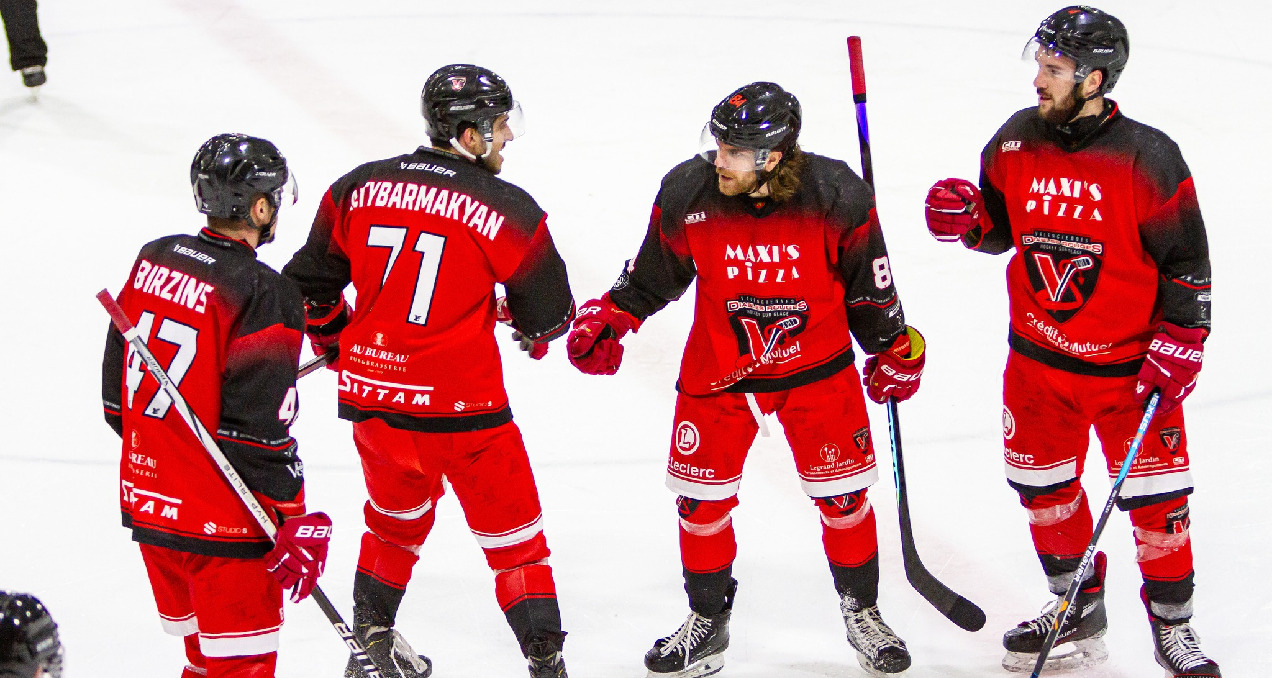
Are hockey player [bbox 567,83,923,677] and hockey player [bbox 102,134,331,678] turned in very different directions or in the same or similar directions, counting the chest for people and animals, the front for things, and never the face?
very different directions

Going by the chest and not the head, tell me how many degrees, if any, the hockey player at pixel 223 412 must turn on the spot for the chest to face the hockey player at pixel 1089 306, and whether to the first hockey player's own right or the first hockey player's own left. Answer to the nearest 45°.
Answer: approximately 45° to the first hockey player's own right

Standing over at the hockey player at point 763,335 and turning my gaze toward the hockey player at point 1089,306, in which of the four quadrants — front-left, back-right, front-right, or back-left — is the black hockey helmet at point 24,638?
back-right

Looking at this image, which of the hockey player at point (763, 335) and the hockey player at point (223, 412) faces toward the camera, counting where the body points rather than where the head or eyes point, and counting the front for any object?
the hockey player at point (763, 335)

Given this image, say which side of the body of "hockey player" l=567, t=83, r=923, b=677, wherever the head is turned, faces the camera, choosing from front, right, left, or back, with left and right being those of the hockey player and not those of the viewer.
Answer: front

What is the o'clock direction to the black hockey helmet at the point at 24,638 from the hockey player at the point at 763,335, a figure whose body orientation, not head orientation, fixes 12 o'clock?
The black hockey helmet is roughly at 1 o'clock from the hockey player.

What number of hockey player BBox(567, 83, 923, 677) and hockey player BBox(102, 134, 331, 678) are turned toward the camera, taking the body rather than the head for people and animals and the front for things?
1

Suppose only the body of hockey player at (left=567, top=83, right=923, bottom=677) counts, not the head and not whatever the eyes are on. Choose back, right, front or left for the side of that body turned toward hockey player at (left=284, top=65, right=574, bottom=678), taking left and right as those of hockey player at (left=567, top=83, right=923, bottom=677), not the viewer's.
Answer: right

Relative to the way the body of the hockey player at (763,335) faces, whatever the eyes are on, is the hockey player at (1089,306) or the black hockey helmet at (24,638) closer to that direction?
the black hockey helmet

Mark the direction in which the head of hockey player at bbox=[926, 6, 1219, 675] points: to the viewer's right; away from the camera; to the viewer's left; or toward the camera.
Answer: to the viewer's left

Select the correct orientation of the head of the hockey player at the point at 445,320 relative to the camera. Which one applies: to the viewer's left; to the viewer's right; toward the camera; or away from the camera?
to the viewer's right

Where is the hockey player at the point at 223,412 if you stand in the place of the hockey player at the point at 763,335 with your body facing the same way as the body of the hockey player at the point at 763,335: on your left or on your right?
on your right

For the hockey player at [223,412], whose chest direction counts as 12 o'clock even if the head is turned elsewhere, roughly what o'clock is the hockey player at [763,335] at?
the hockey player at [763,335] is roughly at 1 o'clock from the hockey player at [223,412].

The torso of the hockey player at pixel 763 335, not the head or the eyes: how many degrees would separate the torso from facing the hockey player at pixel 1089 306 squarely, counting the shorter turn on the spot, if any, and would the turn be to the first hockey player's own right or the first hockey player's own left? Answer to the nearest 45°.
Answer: approximately 90° to the first hockey player's own left

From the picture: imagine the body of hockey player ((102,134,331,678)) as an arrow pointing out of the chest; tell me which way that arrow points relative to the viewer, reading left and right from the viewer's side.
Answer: facing away from the viewer and to the right of the viewer

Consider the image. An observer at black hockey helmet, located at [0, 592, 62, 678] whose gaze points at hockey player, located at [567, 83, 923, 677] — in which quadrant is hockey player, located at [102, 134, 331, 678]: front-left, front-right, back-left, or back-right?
front-left
